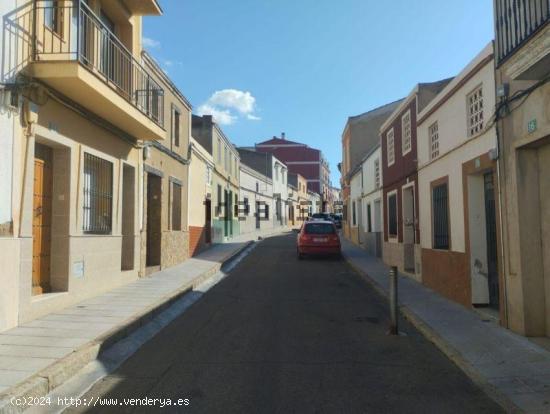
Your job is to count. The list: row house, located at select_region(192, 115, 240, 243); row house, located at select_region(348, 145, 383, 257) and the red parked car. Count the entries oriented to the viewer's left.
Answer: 1

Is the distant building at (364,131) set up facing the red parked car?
no

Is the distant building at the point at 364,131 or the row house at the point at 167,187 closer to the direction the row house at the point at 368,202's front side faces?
the row house

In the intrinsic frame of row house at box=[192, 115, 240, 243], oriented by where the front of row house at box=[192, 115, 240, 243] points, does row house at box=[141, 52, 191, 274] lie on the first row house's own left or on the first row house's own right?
on the first row house's own right

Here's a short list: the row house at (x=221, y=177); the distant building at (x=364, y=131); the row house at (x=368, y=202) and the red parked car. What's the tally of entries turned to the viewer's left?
2

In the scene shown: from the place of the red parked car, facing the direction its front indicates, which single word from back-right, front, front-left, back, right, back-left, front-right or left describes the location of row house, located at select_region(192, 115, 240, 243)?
front-left

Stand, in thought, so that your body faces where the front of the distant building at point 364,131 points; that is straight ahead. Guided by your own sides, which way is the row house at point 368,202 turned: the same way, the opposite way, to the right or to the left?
the same way

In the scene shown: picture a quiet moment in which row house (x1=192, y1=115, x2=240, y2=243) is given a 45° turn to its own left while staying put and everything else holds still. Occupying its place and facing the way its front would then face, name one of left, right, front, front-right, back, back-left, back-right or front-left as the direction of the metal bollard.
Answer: back-right

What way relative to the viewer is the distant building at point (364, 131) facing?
to the viewer's left

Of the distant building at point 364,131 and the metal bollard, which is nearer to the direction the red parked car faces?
the distant building

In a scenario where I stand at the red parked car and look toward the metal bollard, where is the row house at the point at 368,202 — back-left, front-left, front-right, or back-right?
back-left

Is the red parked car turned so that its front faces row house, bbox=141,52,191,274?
no

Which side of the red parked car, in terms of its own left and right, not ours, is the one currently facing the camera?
back

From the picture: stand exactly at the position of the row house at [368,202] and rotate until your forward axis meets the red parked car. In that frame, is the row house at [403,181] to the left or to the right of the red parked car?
left

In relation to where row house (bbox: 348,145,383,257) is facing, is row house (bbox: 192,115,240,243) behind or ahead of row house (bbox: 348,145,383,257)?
ahead

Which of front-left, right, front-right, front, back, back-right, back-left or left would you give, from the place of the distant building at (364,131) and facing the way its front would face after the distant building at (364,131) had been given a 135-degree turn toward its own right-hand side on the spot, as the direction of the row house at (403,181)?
back-right

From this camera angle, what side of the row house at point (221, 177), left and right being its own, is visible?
right

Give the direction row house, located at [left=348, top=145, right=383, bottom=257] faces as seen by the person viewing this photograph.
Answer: facing to the left of the viewer
